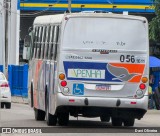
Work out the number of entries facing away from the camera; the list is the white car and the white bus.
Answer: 2

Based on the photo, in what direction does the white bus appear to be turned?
away from the camera

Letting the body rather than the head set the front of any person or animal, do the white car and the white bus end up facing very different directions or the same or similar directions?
same or similar directions

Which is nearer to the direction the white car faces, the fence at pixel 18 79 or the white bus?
the fence

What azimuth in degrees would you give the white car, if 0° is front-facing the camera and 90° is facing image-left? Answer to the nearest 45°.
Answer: approximately 180°

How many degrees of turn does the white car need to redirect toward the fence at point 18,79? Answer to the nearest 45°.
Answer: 0° — it already faces it
